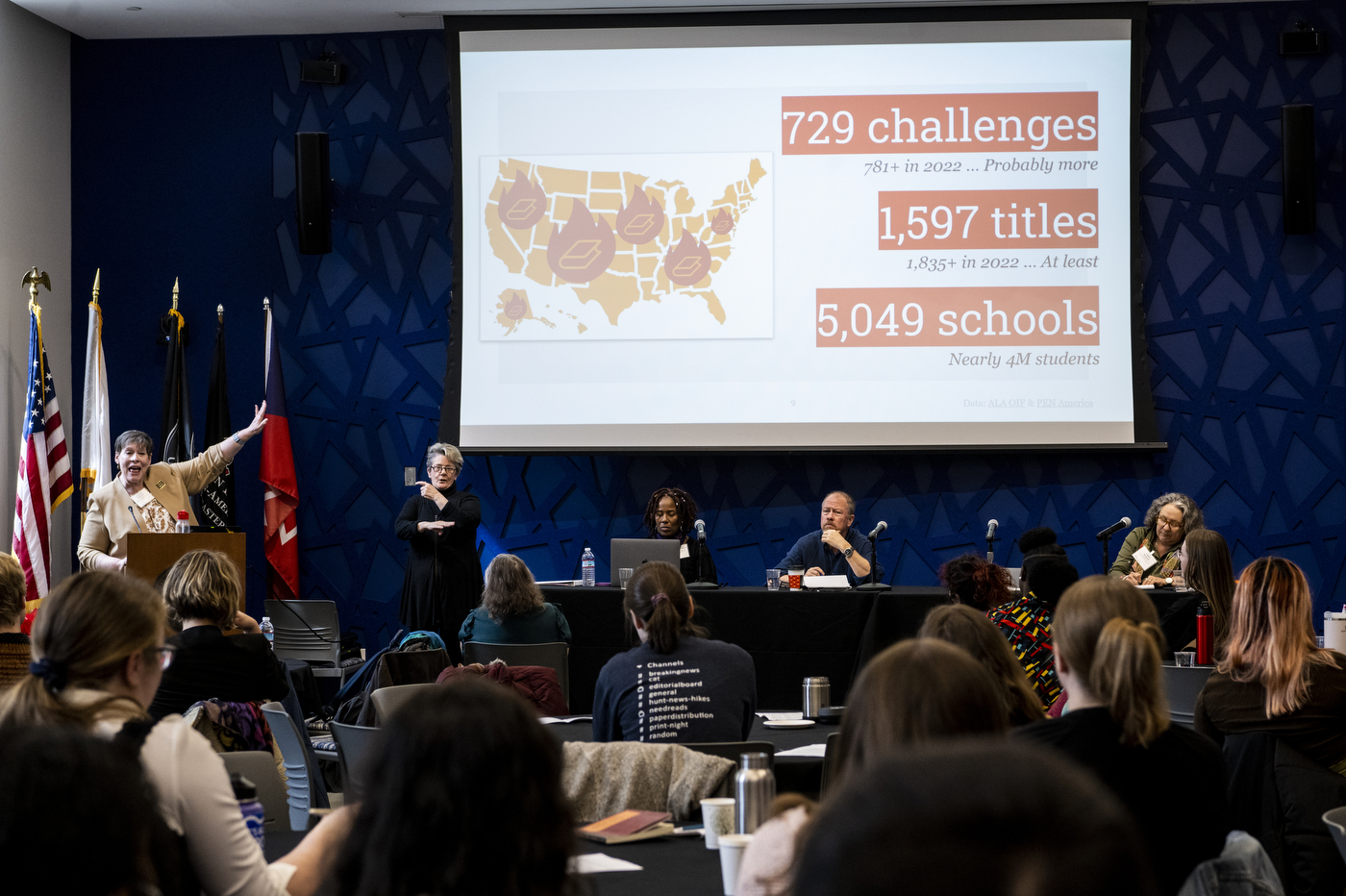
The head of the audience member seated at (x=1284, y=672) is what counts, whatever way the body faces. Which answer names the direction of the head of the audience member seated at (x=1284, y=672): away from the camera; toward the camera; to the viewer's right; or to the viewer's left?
away from the camera

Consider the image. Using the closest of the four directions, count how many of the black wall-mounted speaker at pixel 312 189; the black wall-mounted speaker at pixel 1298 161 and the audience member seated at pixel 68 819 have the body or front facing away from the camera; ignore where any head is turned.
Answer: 1

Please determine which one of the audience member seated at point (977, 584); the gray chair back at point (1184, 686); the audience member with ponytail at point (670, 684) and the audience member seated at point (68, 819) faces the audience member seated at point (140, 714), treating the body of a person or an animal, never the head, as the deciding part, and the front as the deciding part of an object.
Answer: the audience member seated at point (68, 819)

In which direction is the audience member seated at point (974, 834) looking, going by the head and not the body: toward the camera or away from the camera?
away from the camera

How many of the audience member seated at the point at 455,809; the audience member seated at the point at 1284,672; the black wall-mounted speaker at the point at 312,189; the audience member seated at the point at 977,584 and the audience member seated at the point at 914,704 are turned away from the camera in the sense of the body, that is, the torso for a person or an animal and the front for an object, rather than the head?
4

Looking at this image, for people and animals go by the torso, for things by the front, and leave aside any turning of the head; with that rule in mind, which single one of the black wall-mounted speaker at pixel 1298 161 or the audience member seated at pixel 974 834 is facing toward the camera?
the black wall-mounted speaker

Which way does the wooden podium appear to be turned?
toward the camera

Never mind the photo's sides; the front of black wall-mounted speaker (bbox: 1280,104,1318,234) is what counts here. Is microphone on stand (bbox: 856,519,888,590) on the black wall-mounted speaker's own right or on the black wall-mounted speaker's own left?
on the black wall-mounted speaker's own right

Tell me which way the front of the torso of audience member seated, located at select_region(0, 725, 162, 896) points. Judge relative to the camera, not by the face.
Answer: away from the camera

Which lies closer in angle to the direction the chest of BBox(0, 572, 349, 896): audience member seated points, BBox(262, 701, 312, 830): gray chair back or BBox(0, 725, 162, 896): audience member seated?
the gray chair back

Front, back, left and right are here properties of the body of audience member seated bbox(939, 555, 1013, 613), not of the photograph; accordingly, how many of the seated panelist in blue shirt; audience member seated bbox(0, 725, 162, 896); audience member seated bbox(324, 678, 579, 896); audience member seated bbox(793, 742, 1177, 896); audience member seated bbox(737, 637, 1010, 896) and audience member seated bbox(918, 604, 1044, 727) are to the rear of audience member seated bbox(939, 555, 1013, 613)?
5

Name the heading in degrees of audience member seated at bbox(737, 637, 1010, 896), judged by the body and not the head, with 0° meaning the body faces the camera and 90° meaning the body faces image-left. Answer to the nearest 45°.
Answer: approximately 180°

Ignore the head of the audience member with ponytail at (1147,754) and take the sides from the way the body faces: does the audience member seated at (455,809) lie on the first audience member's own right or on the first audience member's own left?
on the first audience member's own left

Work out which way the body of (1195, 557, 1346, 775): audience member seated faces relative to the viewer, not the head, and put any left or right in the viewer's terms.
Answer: facing away from the viewer

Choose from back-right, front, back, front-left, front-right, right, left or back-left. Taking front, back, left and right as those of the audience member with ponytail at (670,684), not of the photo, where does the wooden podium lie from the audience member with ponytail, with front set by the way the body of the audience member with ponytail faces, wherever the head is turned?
front-left

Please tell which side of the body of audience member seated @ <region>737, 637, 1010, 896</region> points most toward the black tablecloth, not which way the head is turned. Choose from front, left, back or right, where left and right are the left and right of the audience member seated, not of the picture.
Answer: front

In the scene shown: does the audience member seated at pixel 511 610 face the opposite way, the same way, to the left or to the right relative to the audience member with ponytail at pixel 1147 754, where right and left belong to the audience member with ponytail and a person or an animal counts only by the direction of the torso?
the same way

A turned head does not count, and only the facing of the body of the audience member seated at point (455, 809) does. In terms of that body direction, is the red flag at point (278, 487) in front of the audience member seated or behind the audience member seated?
in front

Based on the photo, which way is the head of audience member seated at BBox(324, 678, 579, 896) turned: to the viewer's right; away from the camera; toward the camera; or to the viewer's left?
away from the camera

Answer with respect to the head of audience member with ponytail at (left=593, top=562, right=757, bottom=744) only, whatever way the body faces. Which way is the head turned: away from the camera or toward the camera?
away from the camera

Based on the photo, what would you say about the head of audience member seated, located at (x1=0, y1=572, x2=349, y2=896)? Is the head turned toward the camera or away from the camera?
away from the camera

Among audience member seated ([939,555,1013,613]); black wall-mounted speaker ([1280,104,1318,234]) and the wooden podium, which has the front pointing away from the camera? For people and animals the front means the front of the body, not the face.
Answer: the audience member seated
